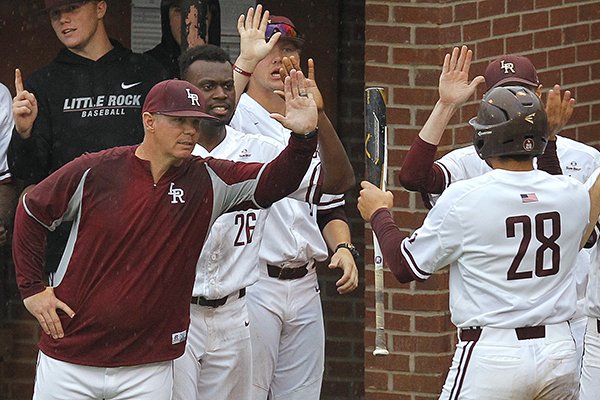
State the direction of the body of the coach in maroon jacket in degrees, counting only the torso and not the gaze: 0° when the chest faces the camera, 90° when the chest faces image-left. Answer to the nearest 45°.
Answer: approximately 315°

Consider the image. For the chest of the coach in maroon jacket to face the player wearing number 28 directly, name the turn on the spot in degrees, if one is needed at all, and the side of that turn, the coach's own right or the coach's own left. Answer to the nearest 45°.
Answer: approximately 45° to the coach's own left
